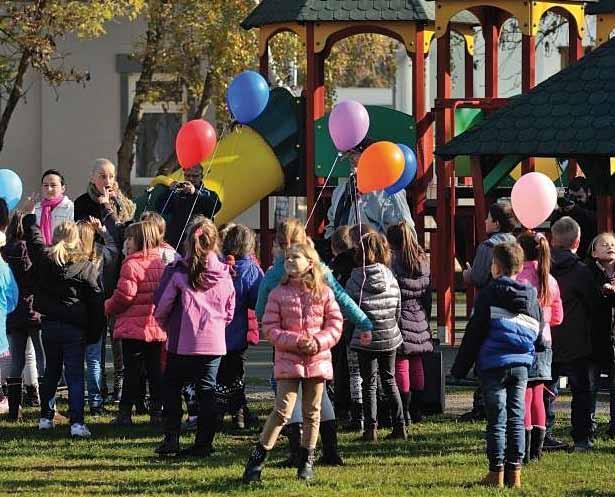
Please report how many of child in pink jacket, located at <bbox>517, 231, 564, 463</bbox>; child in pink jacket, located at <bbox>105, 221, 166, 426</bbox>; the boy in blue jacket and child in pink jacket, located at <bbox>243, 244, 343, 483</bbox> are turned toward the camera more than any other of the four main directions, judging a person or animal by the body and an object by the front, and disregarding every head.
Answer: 1

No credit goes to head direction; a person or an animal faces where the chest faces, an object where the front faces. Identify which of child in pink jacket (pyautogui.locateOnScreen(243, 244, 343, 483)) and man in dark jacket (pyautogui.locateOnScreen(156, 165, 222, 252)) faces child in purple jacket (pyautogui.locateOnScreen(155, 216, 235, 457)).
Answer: the man in dark jacket

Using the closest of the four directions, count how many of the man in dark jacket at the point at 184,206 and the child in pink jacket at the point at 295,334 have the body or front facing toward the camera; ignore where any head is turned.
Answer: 2

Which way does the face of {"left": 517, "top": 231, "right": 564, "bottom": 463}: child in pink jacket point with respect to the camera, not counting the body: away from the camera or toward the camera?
away from the camera

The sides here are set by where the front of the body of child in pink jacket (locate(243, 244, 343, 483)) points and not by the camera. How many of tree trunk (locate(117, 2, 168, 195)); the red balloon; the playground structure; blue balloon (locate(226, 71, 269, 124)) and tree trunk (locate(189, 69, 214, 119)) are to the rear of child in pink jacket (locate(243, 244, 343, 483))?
5

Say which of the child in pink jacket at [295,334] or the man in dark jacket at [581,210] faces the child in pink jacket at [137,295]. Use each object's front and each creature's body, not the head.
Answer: the man in dark jacket

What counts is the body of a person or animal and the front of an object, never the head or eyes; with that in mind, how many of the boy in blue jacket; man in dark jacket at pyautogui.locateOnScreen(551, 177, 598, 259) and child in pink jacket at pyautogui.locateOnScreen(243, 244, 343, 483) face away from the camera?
1

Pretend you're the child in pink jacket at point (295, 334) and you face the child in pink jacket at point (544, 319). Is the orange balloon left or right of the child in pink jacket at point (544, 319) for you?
left

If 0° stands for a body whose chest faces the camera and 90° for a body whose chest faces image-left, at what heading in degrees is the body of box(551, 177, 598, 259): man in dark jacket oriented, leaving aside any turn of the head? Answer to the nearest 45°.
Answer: approximately 45°

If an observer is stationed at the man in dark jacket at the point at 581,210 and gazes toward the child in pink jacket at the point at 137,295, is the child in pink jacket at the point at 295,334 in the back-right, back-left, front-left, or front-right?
front-left

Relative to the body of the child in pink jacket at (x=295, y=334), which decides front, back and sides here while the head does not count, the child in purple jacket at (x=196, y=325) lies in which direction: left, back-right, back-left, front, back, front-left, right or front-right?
back-right

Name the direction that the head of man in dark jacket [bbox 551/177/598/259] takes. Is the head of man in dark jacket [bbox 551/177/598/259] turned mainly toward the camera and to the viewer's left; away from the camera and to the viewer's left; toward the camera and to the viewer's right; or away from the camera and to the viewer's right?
toward the camera and to the viewer's left

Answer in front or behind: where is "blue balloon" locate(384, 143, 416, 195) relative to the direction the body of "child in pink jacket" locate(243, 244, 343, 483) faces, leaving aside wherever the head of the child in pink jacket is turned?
behind

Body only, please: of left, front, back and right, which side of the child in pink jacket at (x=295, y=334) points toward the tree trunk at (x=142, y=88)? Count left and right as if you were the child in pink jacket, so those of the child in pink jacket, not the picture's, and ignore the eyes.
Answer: back

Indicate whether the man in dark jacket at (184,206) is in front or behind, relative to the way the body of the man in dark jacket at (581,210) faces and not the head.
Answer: in front

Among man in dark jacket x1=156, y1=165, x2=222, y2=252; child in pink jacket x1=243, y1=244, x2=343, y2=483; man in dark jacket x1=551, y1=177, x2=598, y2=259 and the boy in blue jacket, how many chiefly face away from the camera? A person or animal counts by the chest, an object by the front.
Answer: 1

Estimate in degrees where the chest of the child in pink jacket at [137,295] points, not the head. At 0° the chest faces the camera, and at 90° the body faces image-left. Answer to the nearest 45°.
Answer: approximately 135°

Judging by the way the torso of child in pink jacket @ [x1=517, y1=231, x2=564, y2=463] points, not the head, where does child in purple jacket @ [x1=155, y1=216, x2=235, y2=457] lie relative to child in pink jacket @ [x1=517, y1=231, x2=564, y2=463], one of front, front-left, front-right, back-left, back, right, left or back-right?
front-left

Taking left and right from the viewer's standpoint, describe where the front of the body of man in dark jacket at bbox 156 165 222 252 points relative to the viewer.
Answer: facing the viewer
